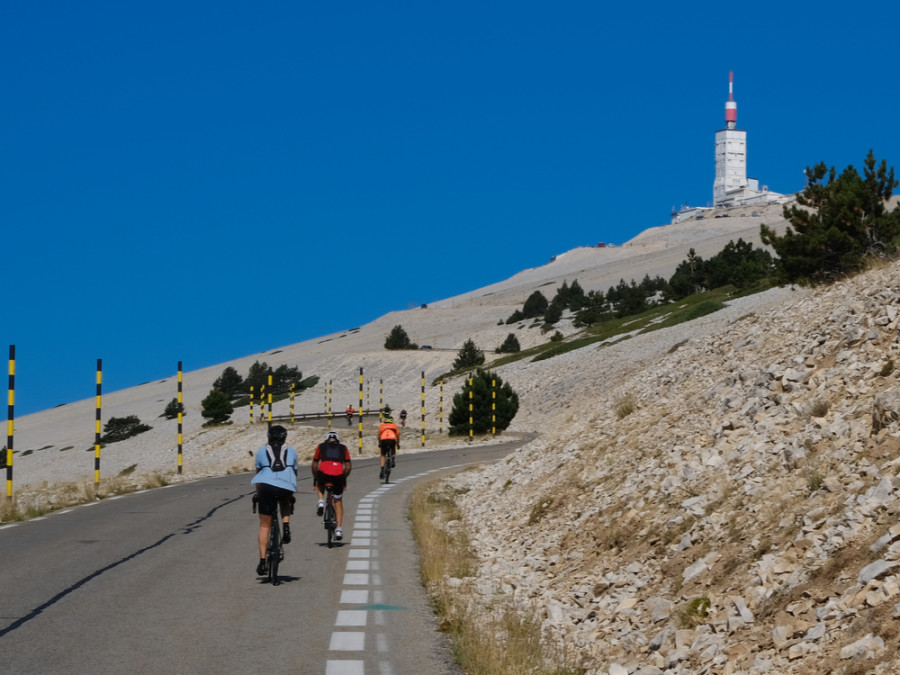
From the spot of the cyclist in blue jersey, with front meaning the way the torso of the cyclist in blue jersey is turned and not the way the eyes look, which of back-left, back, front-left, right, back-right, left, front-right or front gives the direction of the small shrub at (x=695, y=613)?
back-right

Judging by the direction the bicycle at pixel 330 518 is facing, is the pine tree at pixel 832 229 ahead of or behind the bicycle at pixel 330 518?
ahead

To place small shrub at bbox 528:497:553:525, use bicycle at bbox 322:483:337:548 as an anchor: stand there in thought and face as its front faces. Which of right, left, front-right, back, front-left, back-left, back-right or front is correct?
right

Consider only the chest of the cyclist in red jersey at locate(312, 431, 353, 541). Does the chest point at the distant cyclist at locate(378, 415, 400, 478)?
yes

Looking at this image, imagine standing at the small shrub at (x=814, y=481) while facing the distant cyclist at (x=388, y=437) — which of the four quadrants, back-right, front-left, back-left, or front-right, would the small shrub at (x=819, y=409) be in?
front-right

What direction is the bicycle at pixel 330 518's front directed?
away from the camera

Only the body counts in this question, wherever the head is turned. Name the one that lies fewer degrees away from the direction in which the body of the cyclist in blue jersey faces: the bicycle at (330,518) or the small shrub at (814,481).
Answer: the bicycle

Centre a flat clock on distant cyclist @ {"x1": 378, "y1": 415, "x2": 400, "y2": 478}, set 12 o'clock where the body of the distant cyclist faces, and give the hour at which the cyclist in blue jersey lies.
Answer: The cyclist in blue jersey is roughly at 6 o'clock from the distant cyclist.

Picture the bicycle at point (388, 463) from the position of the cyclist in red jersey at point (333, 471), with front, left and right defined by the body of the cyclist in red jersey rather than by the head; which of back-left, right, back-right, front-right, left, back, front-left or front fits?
front

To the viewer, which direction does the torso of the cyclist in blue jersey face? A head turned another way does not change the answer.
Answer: away from the camera

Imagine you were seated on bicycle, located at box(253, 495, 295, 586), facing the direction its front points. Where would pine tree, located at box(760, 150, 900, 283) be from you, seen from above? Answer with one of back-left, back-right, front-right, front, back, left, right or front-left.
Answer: front-right

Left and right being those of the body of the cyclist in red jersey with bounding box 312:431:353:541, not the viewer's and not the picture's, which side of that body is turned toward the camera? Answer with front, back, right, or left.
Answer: back

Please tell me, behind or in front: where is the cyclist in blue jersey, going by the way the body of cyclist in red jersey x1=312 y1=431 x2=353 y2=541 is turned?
behind

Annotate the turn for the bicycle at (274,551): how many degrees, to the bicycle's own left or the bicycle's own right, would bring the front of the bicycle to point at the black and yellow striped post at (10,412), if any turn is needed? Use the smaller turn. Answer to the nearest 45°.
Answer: approximately 45° to the bicycle's own left

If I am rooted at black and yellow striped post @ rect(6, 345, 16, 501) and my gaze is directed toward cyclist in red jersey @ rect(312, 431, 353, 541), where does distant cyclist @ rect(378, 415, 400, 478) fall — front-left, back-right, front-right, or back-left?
front-left

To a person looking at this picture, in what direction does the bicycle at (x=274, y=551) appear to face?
facing away from the viewer
